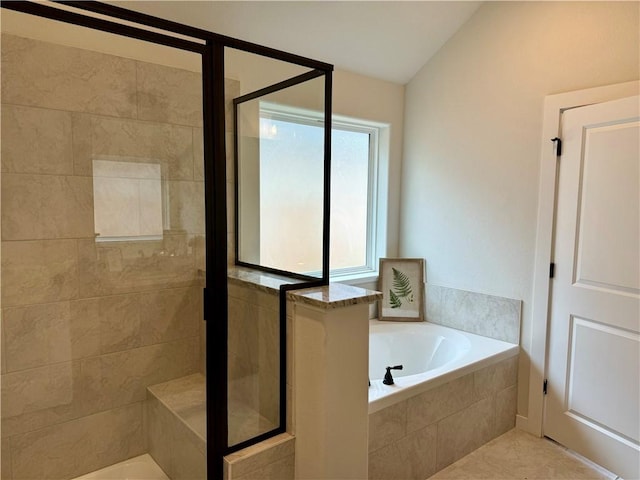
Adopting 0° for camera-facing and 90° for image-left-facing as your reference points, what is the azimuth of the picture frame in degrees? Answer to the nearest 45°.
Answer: approximately 0°

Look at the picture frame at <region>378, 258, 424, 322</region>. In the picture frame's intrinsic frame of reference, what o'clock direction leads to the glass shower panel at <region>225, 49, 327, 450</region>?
The glass shower panel is roughly at 1 o'clock from the picture frame.

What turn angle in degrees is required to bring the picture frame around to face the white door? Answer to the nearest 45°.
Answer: approximately 45° to its left
